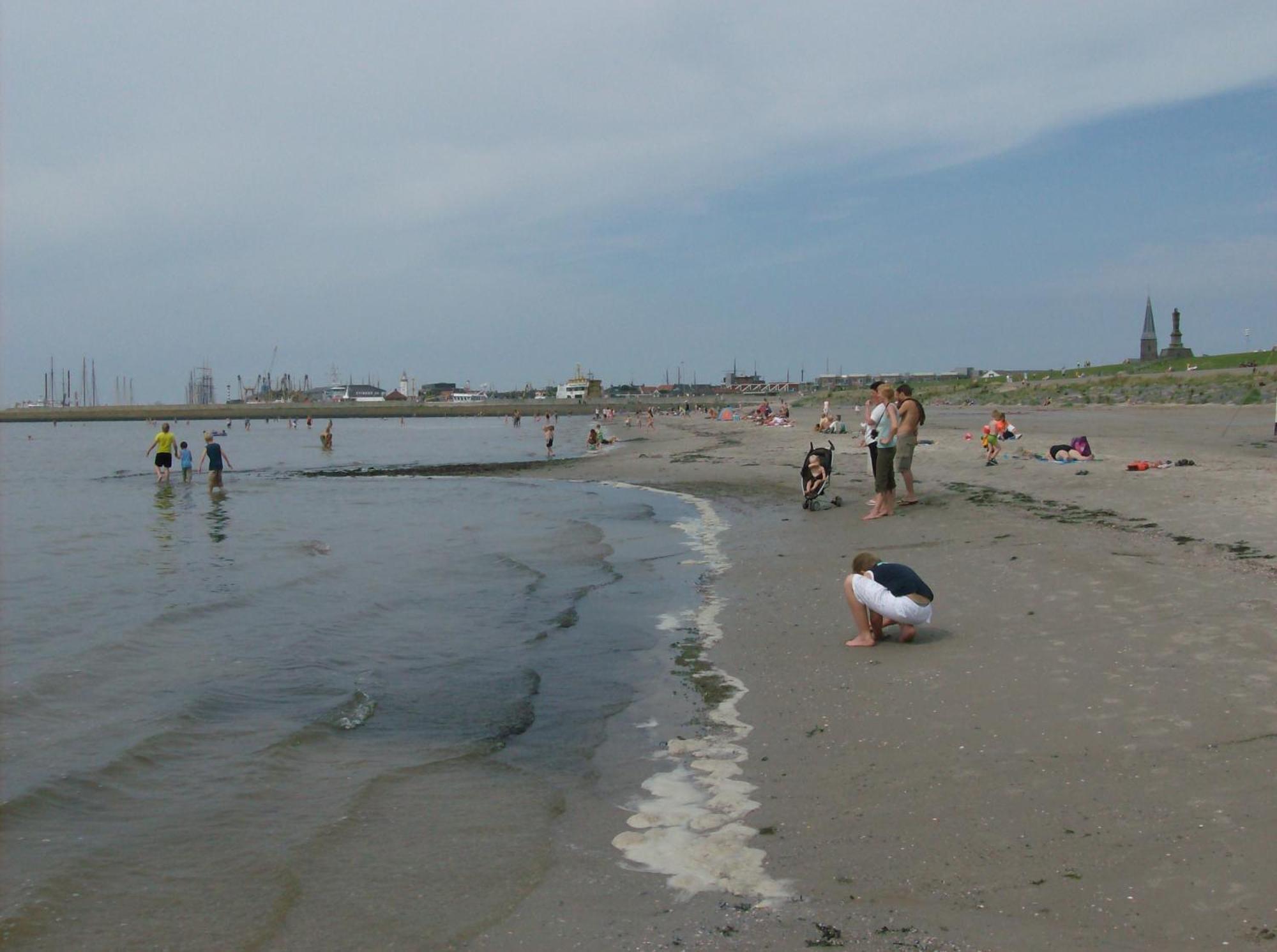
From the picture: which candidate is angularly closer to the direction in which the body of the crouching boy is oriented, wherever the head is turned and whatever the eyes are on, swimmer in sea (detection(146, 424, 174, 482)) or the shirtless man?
the swimmer in sea

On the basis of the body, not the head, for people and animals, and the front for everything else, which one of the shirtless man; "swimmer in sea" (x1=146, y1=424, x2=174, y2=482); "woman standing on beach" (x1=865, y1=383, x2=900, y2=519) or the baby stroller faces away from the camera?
the swimmer in sea

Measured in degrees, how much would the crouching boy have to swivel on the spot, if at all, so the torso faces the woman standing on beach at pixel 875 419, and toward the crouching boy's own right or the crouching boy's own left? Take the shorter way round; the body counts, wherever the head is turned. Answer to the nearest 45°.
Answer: approximately 90° to the crouching boy's own right

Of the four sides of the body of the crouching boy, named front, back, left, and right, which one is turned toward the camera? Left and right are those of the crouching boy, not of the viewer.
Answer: left

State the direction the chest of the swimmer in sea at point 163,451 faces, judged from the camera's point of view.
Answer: away from the camera

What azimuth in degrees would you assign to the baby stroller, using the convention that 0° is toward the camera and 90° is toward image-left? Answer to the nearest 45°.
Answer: approximately 45°

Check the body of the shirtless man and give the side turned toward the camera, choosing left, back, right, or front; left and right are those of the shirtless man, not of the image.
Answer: left

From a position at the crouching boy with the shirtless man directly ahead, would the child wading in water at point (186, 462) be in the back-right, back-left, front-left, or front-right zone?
front-left

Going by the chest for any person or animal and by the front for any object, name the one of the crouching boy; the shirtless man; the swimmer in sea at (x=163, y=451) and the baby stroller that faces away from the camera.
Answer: the swimmer in sea

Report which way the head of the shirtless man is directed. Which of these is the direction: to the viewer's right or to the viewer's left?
to the viewer's left

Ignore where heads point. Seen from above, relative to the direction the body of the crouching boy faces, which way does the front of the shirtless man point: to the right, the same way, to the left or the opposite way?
the same way
